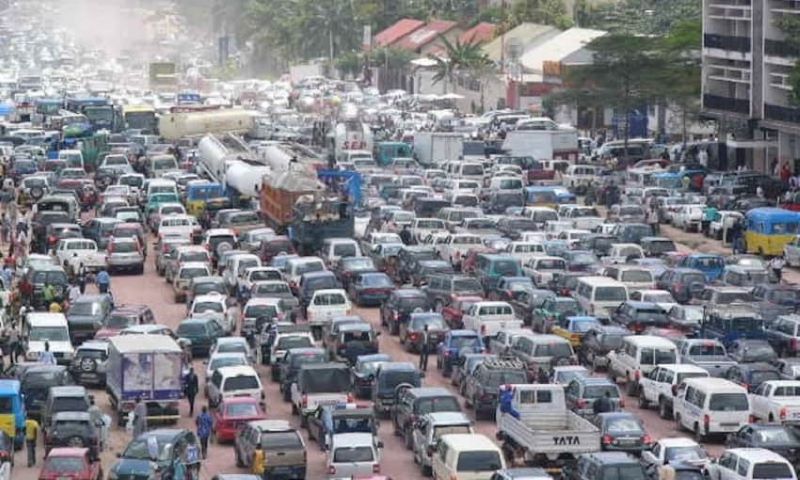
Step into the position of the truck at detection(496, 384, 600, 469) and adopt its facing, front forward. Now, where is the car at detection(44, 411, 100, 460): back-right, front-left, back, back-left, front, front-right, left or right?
front-left

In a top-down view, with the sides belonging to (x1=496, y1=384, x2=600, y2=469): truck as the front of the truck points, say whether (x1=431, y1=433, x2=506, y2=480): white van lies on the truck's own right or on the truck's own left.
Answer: on the truck's own left

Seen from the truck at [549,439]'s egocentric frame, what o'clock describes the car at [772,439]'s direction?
The car is roughly at 4 o'clock from the truck.

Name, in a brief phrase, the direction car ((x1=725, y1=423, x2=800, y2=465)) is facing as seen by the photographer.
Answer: facing away from the viewer and to the left of the viewer

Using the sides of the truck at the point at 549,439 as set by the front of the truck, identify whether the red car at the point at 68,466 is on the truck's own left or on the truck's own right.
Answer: on the truck's own left

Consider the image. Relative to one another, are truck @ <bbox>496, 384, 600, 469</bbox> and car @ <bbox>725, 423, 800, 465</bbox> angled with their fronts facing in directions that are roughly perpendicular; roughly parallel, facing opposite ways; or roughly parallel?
roughly parallel

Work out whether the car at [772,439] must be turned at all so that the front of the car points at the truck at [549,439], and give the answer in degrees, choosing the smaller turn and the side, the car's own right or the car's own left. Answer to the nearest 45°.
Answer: approximately 45° to the car's own left

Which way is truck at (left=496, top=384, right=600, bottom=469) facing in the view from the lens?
facing away from the viewer and to the left of the viewer

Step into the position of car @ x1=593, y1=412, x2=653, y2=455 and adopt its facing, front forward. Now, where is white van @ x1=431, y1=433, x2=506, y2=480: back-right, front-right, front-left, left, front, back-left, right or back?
back-left

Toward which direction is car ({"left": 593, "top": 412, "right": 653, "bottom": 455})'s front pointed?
away from the camera

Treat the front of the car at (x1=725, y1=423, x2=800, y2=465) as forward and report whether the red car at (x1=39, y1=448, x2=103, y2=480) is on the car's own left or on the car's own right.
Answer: on the car's own left
